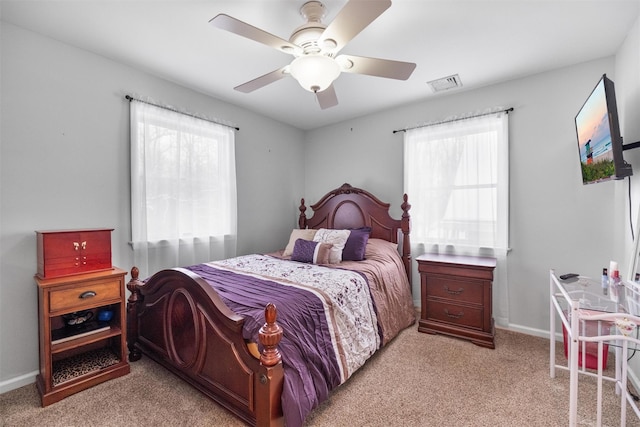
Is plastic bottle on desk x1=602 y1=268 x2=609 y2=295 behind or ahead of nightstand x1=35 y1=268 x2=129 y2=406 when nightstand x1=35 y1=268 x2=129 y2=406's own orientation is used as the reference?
ahead

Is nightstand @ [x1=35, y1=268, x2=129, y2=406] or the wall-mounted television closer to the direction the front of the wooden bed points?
the nightstand

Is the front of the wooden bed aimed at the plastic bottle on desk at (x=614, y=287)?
no

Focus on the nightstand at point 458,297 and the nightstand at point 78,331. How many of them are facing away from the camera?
0

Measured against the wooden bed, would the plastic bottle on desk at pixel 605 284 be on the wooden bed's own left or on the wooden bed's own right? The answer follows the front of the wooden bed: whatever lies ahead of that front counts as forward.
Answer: on the wooden bed's own left

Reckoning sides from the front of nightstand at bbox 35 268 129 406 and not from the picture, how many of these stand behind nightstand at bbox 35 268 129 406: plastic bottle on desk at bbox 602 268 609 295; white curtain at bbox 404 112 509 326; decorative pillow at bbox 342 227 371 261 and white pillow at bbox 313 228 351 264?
0

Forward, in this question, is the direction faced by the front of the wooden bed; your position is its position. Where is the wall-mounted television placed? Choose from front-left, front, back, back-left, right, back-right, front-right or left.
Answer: back-left

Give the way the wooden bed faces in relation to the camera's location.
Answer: facing the viewer and to the left of the viewer

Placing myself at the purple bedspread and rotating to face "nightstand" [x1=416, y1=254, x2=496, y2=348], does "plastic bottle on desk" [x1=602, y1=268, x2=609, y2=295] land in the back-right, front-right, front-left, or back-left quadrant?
front-right

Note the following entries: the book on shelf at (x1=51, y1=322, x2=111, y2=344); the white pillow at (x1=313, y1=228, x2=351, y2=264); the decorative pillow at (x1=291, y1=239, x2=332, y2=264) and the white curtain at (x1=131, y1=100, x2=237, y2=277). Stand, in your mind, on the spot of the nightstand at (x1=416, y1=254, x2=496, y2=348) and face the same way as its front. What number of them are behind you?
0

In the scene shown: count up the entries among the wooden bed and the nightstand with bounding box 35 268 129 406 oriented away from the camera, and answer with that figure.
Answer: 0
